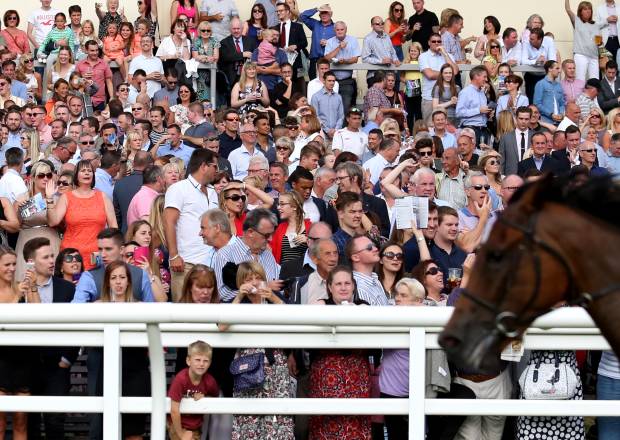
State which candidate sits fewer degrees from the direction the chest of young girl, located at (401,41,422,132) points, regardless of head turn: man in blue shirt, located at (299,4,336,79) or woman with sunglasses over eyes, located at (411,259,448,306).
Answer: the woman with sunglasses over eyes

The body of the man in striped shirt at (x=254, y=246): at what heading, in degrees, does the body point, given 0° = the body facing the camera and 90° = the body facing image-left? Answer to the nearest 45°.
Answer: approximately 315°

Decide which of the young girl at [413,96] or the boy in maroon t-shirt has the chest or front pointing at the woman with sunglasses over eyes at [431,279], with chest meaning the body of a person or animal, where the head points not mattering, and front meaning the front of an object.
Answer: the young girl

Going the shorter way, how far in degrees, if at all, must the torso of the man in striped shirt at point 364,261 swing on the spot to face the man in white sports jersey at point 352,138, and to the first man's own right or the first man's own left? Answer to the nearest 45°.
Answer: approximately 135° to the first man's own left

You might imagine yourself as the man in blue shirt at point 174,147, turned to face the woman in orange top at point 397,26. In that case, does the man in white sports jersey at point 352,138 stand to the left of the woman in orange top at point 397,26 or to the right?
right

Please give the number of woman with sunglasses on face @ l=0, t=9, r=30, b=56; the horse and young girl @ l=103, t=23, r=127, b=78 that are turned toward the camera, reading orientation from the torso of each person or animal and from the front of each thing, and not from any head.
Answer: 2

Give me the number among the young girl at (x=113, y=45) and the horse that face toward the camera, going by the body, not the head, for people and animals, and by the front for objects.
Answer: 1

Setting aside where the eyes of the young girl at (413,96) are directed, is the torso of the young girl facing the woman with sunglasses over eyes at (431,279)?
yes

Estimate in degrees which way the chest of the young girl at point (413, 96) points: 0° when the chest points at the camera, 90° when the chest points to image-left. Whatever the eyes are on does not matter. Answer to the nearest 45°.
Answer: approximately 0°

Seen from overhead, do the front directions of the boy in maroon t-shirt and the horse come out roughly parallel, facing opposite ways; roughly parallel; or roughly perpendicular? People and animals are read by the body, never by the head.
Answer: roughly perpendicular

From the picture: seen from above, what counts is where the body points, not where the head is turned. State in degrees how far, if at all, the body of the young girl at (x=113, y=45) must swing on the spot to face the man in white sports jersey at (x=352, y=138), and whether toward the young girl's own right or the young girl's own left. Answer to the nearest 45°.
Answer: approximately 45° to the young girl's own left

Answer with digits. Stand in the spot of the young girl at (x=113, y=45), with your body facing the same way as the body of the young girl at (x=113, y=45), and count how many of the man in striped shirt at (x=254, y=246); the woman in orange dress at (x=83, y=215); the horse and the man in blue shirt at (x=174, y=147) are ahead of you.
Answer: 4
